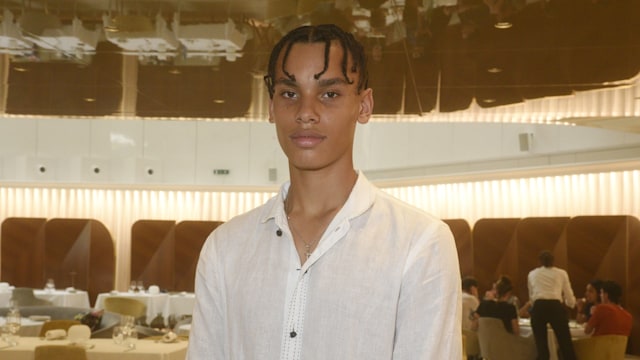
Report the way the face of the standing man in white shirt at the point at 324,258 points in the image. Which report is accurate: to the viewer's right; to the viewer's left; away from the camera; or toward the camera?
toward the camera

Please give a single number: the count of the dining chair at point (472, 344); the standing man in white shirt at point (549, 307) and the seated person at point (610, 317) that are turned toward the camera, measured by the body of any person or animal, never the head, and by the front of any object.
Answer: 0

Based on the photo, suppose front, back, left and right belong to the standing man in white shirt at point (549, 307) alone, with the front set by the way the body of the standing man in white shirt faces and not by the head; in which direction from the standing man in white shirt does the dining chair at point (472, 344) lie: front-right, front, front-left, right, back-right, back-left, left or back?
left

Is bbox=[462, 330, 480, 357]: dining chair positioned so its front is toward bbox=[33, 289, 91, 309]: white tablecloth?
no

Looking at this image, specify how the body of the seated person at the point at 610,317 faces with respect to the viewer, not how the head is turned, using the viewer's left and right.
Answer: facing away from the viewer and to the left of the viewer

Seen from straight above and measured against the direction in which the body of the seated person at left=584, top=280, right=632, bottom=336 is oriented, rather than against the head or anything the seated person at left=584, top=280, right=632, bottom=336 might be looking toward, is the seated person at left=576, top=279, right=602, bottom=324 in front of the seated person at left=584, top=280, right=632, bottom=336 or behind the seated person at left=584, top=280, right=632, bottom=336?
in front

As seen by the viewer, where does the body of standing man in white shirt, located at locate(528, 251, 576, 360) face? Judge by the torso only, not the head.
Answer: away from the camera

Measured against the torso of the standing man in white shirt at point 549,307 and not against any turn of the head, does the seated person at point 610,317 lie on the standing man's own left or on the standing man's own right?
on the standing man's own right

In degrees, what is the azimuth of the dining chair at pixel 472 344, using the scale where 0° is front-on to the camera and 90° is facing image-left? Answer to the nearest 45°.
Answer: approximately 225°

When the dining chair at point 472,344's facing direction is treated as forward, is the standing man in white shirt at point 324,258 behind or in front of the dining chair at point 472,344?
behind

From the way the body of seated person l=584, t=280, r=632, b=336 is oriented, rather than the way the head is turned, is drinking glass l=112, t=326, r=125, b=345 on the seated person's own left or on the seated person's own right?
on the seated person's own left

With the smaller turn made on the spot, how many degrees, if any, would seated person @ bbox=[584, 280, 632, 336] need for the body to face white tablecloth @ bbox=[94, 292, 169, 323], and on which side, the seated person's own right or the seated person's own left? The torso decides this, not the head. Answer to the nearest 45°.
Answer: approximately 45° to the seated person's own left

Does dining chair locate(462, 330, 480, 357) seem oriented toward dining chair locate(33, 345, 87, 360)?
no
